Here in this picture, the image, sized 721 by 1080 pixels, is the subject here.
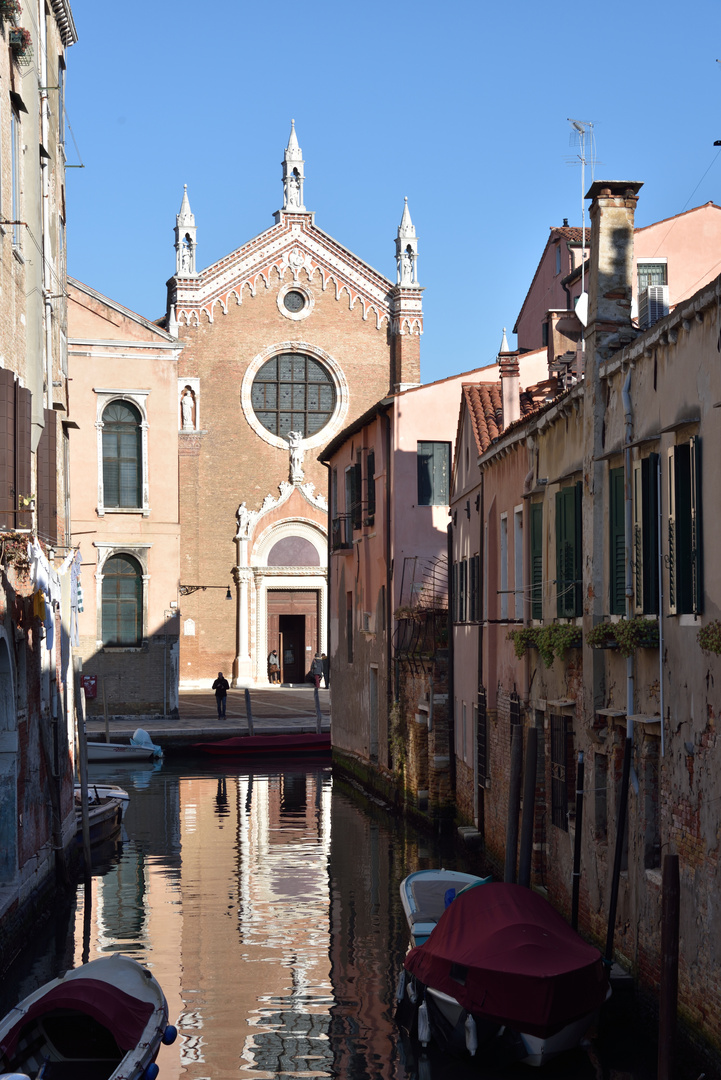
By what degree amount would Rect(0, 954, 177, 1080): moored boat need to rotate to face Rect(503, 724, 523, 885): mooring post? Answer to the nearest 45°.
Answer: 0° — it already faces it

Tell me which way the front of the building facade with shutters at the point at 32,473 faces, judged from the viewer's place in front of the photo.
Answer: facing to the right of the viewer

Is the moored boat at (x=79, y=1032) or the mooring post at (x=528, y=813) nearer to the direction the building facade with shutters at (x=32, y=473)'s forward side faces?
the mooring post

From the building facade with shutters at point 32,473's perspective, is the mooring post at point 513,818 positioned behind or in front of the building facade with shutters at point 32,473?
in front

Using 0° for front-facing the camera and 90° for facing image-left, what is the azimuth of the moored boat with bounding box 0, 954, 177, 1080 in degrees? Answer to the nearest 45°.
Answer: approximately 225°

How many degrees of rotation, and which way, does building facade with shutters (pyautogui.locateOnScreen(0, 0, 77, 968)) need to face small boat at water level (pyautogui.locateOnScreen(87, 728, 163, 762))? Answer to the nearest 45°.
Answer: approximately 90° to its left

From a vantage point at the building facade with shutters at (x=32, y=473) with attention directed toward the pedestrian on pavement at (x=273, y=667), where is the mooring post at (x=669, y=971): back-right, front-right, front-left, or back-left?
back-right

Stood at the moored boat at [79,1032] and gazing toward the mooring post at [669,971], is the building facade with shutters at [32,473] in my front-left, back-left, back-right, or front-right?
back-left

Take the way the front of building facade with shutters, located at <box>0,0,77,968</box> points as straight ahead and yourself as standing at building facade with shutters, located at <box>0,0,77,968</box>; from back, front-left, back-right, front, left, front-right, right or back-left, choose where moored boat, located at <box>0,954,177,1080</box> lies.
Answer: right
